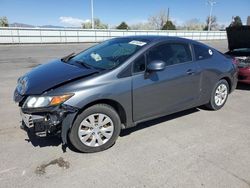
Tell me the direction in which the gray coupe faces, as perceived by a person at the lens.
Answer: facing the viewer and to the left of the viewer

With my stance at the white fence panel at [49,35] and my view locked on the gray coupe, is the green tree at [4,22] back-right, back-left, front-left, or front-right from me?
back-right

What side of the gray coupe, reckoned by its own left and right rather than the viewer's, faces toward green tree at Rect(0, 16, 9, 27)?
right

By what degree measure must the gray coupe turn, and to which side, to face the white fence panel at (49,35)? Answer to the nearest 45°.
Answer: approximately 135° to its right

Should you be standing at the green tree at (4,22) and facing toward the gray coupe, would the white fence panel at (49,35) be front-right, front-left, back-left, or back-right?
front-left
